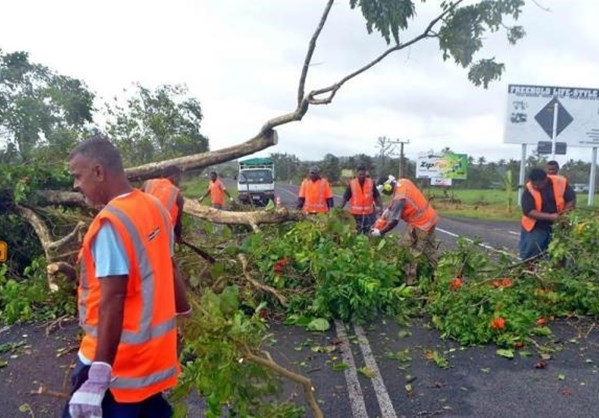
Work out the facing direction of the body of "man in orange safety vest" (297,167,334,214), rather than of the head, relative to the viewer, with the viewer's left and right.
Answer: facing the viewer

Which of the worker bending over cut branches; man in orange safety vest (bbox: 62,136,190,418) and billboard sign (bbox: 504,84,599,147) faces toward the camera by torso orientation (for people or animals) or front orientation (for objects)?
the billboard sign

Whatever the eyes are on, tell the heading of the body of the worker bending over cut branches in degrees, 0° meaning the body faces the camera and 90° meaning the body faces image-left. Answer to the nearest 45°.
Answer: approximately 90°

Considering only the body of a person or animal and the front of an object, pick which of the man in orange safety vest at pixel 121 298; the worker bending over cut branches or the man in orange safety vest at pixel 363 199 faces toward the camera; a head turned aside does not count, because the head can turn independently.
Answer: the man in orange safety vest at pixel 363 199

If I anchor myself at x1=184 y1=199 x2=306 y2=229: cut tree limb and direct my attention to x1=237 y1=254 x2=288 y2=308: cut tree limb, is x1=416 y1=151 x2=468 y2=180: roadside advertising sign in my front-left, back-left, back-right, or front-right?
back-left

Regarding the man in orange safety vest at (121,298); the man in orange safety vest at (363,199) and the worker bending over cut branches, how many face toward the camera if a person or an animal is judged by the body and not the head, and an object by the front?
1

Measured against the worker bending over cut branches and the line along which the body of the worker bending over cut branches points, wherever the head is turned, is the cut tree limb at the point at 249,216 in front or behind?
in front

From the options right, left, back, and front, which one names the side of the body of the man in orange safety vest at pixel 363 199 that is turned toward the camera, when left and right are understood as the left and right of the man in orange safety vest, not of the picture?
front

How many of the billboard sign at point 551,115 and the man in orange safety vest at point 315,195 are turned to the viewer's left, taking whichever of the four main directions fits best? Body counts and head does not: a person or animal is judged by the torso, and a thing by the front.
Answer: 0

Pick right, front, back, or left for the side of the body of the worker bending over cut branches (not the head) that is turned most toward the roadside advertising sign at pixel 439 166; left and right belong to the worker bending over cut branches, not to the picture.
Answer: right

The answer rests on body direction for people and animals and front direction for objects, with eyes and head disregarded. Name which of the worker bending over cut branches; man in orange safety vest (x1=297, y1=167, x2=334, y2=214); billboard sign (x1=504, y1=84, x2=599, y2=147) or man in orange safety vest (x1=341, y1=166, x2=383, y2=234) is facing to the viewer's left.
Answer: the worker bending over cut branches

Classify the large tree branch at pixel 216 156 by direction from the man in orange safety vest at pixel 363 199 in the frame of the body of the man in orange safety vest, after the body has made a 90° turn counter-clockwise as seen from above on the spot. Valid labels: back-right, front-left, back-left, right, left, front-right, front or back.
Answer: back-right

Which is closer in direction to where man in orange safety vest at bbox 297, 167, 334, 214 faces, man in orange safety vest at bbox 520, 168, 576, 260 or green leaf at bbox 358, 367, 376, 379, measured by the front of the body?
the green leaf

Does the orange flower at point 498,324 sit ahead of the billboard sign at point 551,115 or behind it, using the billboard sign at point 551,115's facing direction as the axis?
ahead
